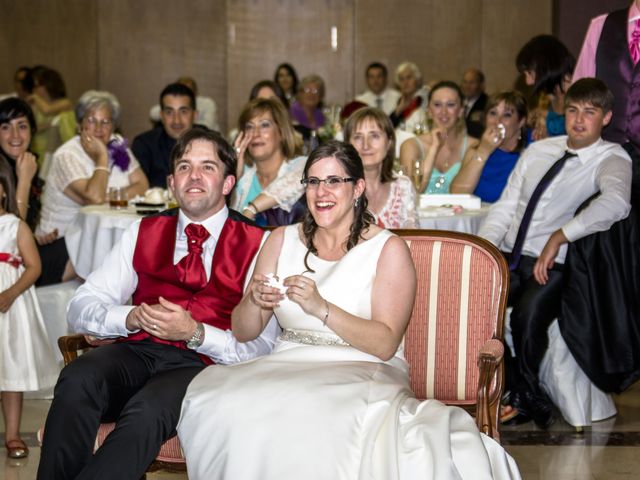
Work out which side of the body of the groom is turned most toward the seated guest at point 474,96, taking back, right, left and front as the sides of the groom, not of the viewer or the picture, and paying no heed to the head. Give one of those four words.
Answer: back

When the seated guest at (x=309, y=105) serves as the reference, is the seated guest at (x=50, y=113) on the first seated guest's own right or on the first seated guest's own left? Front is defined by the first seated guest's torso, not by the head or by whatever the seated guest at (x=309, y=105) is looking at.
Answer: on the first seated guest's own right

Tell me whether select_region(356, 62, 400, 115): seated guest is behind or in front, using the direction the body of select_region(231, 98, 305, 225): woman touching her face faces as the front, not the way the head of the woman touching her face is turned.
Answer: behind

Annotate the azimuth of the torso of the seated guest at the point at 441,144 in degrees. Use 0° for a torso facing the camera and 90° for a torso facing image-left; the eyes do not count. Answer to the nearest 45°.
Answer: approximately 0°

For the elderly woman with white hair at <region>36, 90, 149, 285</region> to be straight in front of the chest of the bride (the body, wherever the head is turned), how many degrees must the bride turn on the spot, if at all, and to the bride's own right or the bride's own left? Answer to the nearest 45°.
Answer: approximately 90° to the bride's own right

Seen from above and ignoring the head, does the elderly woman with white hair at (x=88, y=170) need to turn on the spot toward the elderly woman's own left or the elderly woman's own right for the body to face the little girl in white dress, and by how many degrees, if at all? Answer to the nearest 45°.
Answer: approximately 45° to the elderly woman's own right

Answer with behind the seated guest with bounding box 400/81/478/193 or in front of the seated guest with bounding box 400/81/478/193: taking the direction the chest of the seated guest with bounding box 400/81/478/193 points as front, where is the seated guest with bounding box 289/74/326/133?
behind
